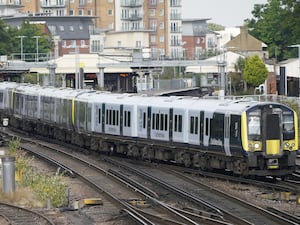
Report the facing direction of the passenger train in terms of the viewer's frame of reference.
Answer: facing the viewer and to the right of the viewer

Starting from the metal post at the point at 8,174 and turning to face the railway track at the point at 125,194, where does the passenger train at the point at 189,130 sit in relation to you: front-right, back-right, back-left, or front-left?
front-left

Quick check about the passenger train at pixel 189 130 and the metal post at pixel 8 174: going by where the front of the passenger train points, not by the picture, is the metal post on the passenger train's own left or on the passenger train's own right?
on the passenger train's own right

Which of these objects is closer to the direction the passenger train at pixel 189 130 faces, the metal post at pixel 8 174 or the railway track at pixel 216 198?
the railway track

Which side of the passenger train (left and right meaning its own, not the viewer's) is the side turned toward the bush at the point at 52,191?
right
